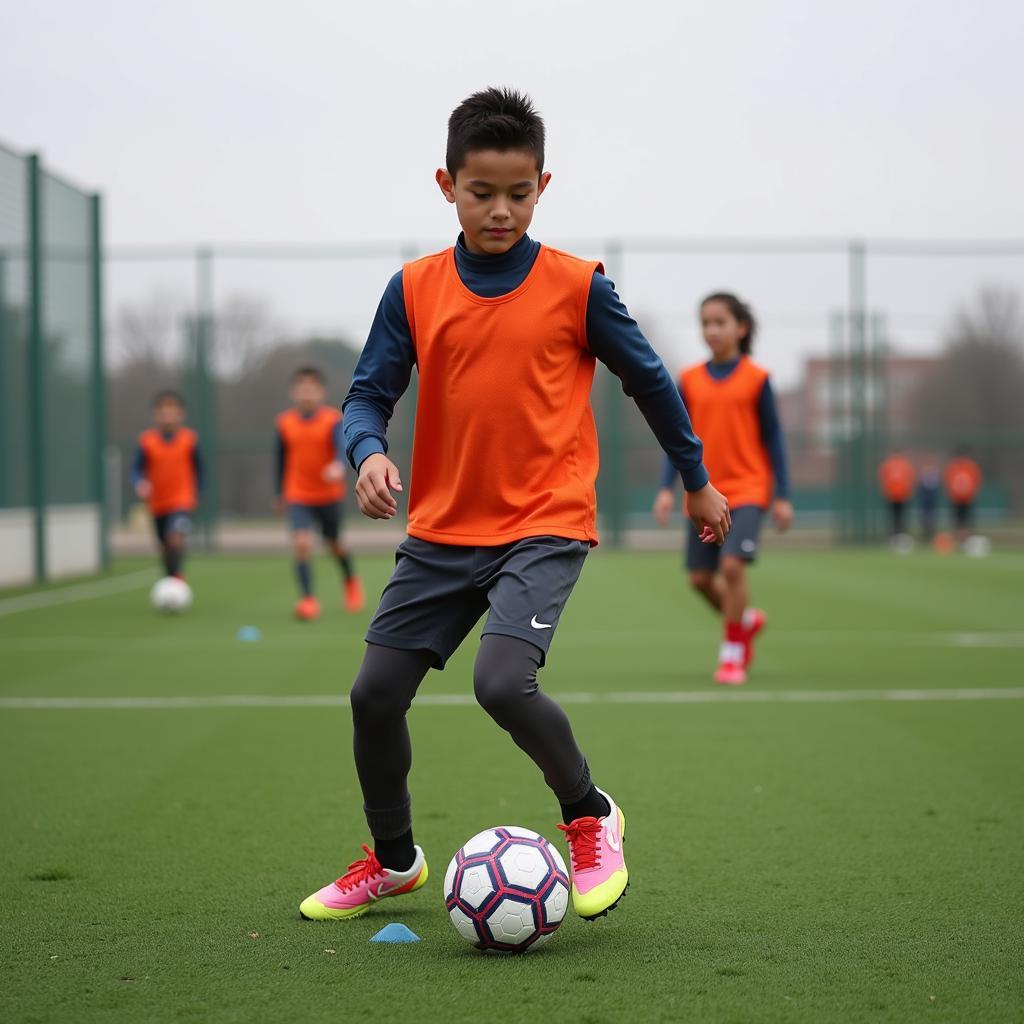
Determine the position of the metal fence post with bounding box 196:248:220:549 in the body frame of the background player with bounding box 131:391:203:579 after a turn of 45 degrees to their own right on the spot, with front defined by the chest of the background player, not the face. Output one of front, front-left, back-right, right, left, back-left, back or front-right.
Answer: back-right

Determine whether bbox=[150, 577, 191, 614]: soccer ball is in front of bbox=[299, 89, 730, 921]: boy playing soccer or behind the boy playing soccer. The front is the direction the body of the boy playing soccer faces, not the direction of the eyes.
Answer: behind

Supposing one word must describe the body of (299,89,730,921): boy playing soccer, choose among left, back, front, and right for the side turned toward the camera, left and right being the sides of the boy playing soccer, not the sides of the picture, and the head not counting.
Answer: front

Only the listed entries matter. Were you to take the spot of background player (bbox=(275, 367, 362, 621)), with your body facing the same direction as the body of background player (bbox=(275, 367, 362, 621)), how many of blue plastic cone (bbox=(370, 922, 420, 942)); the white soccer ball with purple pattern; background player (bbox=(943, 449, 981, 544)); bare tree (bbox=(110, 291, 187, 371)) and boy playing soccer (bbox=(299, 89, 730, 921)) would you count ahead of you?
3

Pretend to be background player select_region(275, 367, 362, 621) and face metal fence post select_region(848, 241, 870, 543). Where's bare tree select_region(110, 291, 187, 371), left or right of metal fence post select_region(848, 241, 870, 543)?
left

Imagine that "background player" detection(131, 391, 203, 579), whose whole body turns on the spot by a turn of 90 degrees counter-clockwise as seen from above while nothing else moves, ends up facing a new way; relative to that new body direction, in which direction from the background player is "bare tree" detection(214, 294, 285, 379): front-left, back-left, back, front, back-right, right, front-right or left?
left

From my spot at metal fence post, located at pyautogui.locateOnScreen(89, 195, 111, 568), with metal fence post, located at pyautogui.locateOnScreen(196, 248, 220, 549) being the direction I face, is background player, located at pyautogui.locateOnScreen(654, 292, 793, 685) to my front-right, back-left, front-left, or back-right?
back-right

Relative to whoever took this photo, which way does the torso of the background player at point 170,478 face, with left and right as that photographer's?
facing the viewer

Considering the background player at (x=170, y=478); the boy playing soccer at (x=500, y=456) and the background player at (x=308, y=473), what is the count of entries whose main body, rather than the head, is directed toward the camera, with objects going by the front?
3

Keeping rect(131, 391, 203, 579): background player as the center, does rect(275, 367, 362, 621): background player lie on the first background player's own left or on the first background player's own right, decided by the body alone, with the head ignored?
on the first background player's own left

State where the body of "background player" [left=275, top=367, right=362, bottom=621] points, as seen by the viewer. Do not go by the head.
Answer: toward the camera

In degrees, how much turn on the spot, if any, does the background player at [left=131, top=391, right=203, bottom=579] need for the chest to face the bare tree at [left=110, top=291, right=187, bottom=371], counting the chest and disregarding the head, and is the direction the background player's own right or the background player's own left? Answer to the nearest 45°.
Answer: approximately 180°

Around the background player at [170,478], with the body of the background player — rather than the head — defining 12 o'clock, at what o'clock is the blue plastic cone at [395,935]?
The blue plastic cone is roughly at 12 o'clock from the background player.

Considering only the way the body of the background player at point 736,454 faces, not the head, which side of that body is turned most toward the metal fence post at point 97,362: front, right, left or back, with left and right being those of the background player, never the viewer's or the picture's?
right
